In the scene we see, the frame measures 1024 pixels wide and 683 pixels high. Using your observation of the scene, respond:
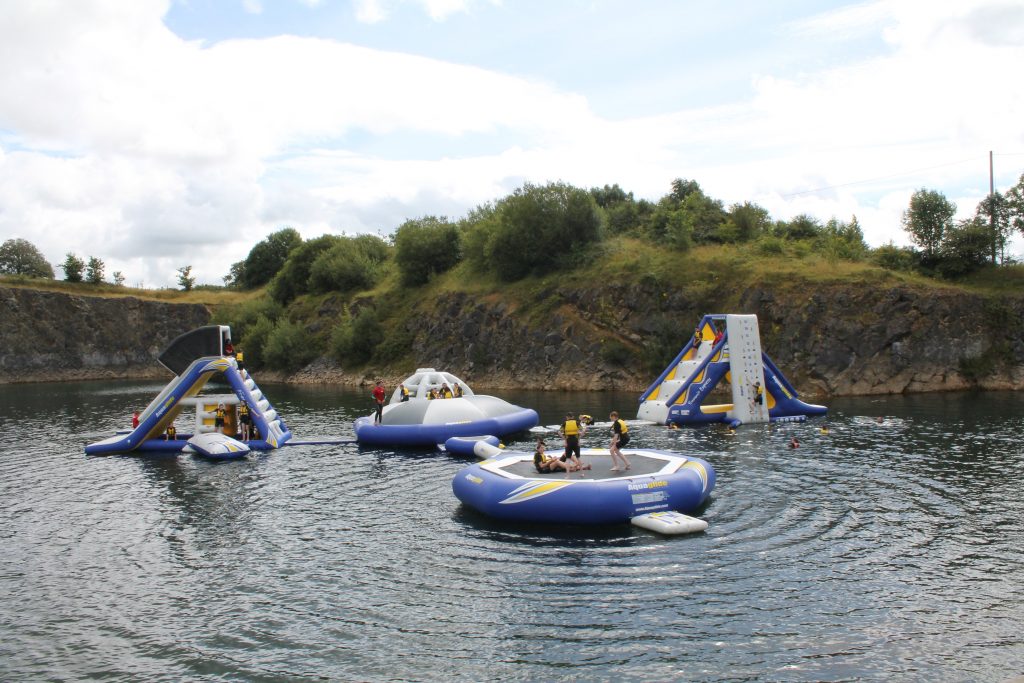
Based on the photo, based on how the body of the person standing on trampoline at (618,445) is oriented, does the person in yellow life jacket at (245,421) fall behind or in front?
in front

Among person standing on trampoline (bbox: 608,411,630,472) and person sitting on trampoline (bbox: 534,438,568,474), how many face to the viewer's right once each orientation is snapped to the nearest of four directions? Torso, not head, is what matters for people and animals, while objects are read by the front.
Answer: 1

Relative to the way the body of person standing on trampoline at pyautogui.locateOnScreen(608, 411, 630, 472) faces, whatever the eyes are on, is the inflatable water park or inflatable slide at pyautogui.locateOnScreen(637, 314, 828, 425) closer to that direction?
the inflatable water park

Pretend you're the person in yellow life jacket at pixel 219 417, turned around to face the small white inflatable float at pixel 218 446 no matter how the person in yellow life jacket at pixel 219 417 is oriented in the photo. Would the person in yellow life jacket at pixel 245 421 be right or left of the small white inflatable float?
left

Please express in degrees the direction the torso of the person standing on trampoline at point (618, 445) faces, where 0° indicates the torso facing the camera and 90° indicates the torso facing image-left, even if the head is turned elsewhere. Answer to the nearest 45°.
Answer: approximately 90°

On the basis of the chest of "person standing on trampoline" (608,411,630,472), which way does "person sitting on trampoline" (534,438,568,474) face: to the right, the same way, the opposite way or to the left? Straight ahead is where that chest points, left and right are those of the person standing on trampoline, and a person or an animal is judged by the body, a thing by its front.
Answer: the opposite way

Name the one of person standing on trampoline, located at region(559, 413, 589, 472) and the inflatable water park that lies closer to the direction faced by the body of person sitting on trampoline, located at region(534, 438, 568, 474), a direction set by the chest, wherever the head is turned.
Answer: the person standing on trampoline

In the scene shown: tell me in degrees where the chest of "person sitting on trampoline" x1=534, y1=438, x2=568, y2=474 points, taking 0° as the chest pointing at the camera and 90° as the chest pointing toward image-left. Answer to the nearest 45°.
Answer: approximately 270°

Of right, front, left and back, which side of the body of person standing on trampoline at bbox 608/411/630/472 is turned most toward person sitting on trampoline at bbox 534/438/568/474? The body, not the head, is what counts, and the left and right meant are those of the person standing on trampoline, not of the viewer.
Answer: front

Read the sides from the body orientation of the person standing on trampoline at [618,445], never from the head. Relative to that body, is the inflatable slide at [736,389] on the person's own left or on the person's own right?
on the person's own right
